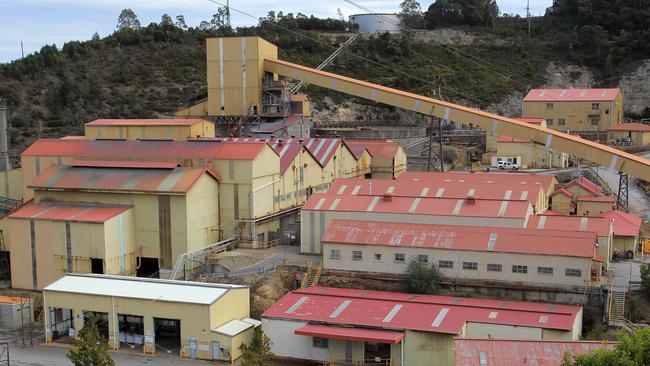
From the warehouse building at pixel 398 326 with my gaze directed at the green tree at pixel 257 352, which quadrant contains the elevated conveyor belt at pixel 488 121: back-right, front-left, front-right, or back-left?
back-right

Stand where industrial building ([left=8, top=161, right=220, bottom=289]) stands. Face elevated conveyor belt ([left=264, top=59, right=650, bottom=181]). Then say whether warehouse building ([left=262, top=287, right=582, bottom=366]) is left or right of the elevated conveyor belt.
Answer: right

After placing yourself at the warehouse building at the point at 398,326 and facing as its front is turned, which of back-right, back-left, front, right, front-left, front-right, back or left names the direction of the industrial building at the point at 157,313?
right

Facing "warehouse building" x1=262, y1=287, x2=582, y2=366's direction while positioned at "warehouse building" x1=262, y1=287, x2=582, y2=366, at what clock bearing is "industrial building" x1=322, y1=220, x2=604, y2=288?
The industrial building is roughly at 7 o'clock from the warehouse building.

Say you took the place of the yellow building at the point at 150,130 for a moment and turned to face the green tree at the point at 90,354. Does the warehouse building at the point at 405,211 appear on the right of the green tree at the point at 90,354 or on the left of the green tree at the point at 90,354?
left

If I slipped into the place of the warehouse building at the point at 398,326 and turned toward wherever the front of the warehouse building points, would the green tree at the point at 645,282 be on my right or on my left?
on my left

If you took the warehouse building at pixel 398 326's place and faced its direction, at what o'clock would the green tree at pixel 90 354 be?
The green tree is roughly at 2 o'clock from the warehouse building.

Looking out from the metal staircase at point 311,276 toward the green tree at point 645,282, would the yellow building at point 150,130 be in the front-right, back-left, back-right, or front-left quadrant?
back-left

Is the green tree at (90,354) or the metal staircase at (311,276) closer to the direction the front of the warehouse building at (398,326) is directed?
the green tree

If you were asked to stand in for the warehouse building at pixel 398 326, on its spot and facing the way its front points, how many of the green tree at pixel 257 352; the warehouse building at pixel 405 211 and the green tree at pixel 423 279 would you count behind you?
2

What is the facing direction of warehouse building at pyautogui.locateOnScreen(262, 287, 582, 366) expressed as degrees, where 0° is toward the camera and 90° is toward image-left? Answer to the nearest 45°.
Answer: approximately 0°

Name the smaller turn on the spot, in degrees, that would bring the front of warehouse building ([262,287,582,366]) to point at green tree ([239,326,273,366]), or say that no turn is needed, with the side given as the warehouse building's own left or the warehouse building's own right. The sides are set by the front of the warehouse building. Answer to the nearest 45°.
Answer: approximately 45° to the warehouse building's own right

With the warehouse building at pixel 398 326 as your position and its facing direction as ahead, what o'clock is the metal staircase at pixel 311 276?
The metal staircase is roughly at 5 o'clock from the warehouse building.

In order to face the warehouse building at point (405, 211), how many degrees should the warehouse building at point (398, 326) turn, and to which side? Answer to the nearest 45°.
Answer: approximately 180°

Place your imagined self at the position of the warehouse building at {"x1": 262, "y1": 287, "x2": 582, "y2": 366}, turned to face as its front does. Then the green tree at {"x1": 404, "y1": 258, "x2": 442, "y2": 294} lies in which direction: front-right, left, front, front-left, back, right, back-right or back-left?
back
